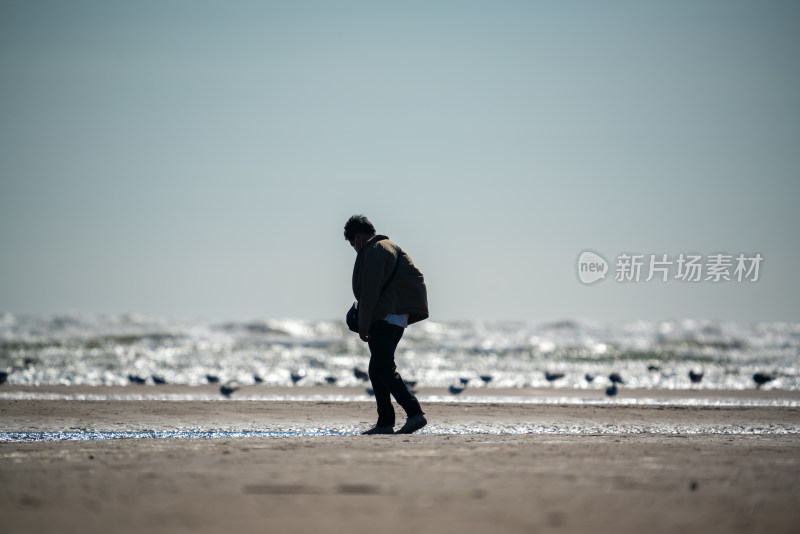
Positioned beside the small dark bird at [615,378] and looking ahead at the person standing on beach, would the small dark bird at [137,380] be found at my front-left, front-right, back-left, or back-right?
front-right

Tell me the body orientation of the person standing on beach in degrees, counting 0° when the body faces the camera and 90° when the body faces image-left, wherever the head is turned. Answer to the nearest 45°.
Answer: approximately 90°

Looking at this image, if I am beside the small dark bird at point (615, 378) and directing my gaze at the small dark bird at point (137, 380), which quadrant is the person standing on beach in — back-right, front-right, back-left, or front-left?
front-left

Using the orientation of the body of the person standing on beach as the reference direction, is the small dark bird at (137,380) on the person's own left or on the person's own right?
on the person's own right

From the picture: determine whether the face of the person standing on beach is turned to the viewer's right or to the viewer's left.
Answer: to the viewer's left
